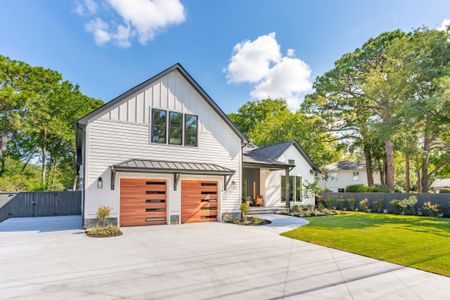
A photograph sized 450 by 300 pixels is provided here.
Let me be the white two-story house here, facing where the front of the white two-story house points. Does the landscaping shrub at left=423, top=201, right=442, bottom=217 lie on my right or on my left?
on my left

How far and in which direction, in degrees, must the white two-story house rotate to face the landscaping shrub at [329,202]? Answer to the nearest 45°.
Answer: approximately 135° to its left

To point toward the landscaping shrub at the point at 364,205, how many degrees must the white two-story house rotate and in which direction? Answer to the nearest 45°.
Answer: approximately 135° to its left

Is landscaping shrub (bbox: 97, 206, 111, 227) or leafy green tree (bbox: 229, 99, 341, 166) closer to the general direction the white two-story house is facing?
the landscaping shrub

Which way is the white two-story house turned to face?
toward the camera

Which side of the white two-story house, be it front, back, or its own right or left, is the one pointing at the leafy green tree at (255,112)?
back

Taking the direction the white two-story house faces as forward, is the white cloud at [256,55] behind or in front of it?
behind

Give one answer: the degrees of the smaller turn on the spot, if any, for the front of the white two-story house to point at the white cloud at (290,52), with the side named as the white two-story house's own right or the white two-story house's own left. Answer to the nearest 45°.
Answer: approximately 135° to the white two-story house's own left
